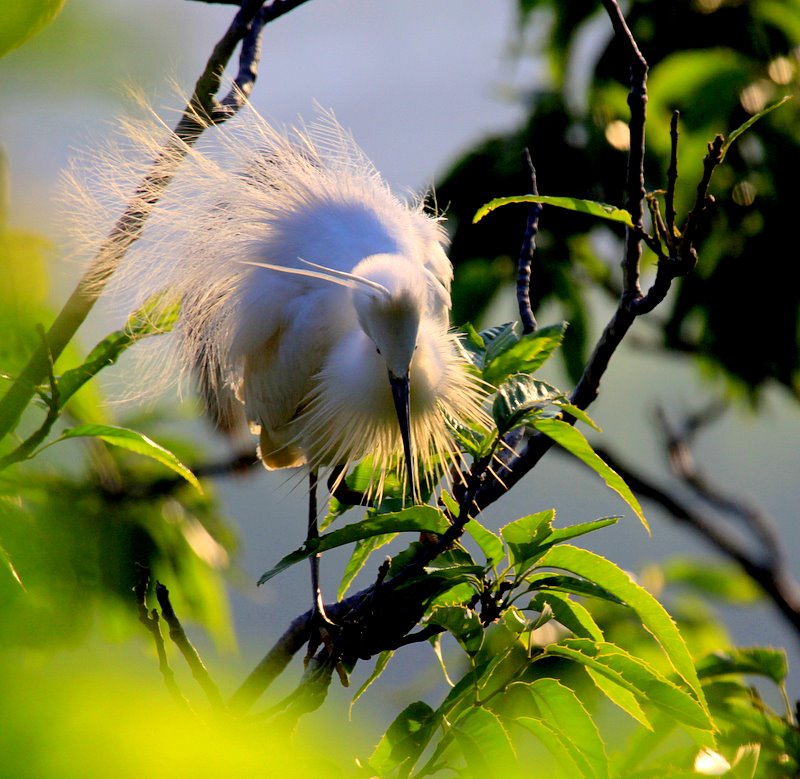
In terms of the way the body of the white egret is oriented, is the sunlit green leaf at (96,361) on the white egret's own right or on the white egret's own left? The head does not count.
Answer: on the white egret's own right

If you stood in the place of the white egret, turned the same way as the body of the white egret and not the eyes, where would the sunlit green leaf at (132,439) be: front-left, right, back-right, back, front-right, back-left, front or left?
front-right

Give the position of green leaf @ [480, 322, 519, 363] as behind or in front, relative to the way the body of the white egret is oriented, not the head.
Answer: in front

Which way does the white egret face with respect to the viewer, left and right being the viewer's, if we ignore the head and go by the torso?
facing the viewer and to the right of the viewer
